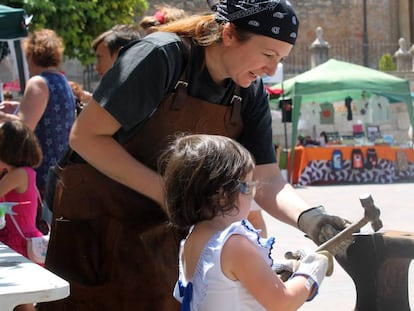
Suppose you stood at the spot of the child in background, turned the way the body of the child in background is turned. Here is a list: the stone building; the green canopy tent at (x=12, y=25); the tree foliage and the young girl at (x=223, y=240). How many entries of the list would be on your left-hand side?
1

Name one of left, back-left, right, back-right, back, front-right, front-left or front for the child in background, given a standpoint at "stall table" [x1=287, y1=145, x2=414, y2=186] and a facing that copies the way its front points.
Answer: front

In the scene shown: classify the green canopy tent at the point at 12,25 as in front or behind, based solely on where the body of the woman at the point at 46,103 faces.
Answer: in front

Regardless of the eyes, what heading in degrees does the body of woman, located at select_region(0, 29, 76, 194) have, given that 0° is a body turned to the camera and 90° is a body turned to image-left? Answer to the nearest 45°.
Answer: approximately 135°

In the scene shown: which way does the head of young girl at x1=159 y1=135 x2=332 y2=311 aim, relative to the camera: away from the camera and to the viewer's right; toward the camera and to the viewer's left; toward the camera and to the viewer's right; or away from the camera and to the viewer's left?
away from the camera and to the viewer's right

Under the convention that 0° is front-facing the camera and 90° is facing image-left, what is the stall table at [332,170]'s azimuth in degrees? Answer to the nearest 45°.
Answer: approximately 0°

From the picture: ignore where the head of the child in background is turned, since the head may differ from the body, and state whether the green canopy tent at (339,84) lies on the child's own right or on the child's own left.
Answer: on the child's own right

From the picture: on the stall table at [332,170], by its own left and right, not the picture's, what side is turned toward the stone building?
back

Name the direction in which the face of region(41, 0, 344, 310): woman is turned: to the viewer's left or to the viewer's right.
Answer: to the viewer's right
